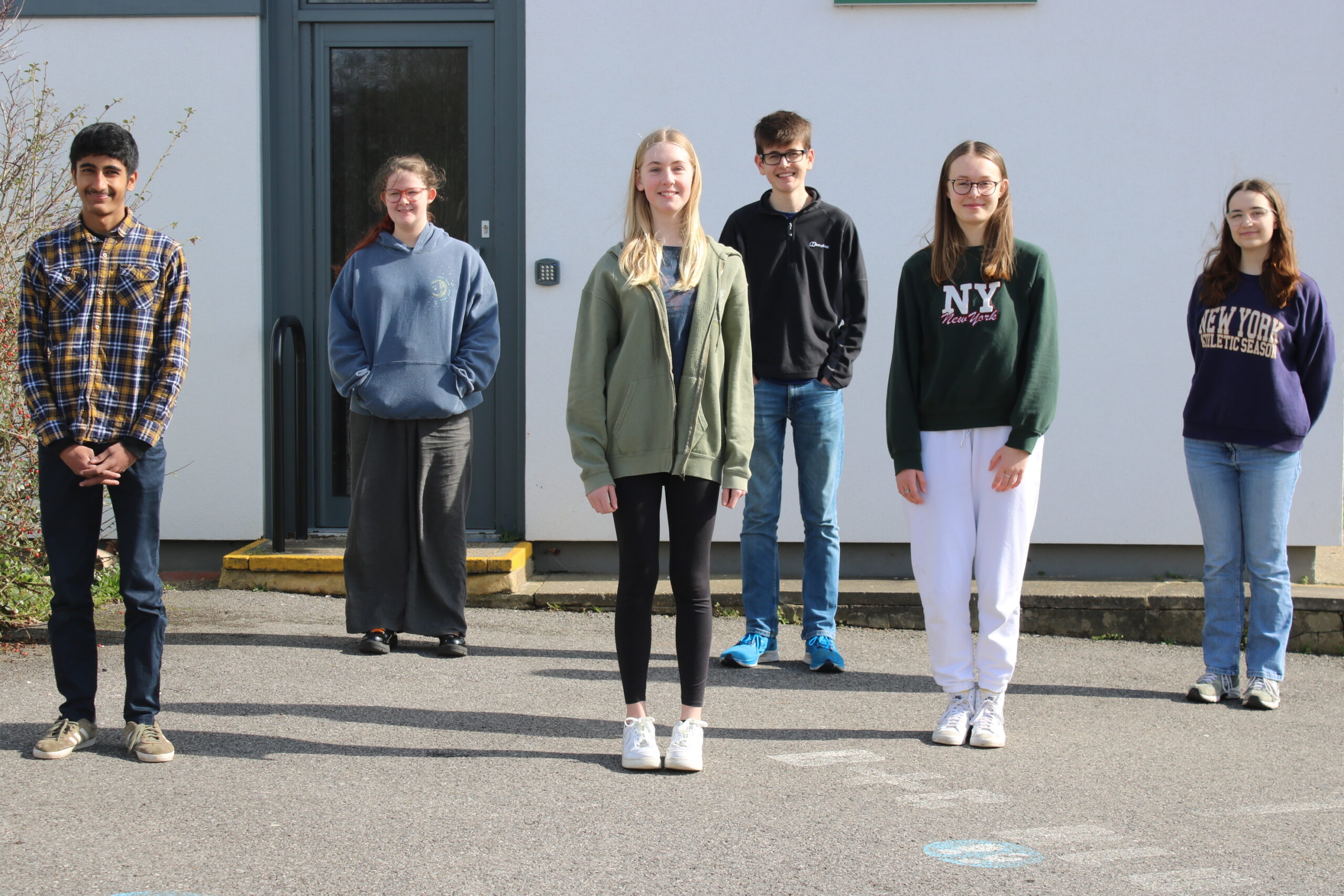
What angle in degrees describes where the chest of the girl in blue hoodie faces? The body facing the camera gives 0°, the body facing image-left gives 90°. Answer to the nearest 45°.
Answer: approximately 0°

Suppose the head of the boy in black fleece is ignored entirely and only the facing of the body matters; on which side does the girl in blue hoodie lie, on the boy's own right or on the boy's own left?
on the boy's own right

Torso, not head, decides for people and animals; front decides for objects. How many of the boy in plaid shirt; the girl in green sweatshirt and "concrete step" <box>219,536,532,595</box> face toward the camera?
3

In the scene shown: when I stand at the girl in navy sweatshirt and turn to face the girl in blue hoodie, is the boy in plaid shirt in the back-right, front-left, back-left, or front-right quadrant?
front-left

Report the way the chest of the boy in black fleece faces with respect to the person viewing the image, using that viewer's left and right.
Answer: facing the viewer

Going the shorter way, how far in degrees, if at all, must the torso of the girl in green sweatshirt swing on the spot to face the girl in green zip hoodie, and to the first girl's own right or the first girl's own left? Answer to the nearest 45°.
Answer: approximately 45° to the first girl's own right

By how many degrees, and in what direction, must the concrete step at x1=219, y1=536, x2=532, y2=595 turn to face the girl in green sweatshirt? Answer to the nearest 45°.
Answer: approximately 45° to its left

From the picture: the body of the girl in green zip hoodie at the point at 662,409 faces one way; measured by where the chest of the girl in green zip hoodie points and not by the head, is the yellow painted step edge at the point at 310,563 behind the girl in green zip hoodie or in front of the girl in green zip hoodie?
behind

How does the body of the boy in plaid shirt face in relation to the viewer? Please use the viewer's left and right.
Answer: facing the viewer

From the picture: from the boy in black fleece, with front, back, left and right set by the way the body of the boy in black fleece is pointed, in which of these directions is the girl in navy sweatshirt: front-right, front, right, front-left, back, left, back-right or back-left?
left

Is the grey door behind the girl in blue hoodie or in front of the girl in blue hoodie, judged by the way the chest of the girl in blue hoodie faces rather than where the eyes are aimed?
behind

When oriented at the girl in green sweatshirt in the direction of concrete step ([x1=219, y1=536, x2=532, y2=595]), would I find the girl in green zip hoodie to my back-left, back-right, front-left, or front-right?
front-left

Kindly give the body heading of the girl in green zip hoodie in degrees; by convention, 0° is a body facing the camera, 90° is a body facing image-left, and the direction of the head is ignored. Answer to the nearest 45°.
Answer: approximately 0°

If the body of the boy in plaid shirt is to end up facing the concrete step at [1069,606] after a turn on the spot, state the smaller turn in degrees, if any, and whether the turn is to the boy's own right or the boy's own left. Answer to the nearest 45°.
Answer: approximately 90° to the boy's own left
